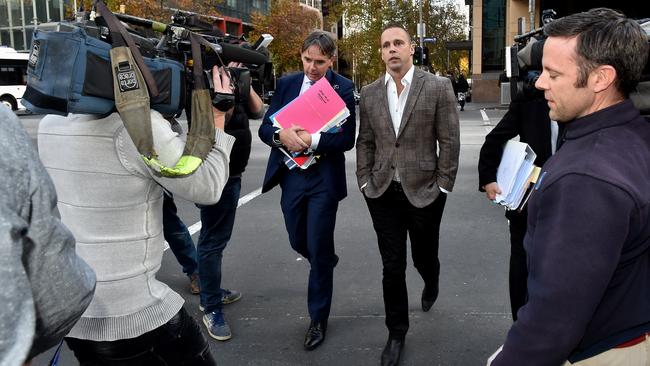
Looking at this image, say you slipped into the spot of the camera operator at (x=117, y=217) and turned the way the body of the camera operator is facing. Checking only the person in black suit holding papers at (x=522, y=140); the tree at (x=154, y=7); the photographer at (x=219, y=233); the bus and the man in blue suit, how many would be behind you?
0

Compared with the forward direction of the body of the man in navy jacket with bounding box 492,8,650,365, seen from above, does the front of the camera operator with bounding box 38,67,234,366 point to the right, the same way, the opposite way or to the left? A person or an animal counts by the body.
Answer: to the right

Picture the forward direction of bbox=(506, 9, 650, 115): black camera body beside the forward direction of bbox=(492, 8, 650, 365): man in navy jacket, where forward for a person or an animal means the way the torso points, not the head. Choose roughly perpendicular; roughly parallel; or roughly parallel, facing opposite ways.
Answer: roughly parallel

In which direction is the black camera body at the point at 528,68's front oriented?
to the viewer's left

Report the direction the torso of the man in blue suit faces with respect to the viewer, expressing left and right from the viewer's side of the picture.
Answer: facing the viewer

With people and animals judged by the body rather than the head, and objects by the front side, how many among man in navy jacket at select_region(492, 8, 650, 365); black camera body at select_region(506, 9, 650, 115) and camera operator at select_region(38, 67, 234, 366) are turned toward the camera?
0

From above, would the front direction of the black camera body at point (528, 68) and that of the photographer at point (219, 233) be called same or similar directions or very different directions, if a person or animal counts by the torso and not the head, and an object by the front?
very different directions

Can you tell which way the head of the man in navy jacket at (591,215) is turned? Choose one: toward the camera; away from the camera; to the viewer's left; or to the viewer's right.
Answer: to the viewer's left

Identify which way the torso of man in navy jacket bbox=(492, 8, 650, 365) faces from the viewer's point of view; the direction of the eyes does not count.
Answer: to the viewer's left

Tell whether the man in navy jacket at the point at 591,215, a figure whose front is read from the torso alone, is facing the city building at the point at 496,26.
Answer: no

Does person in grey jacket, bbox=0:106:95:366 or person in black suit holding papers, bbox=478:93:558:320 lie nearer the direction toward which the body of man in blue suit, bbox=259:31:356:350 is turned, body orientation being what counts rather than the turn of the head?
the person in grey jacket
